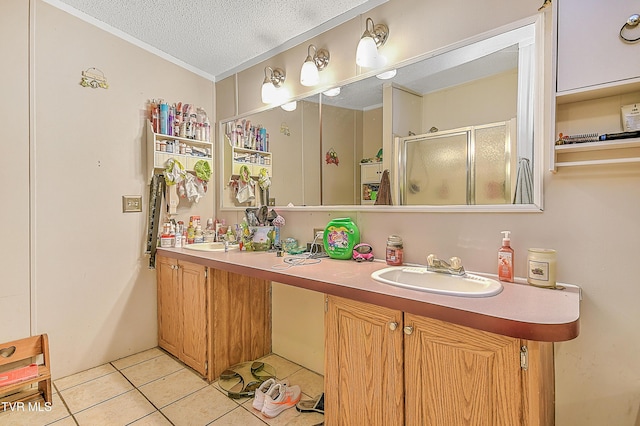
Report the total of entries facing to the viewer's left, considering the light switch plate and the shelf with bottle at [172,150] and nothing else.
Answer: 0

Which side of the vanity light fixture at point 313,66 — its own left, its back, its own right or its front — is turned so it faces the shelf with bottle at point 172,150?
right

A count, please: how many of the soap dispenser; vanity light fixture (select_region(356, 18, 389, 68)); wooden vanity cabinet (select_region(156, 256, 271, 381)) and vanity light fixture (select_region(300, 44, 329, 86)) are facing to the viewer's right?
0

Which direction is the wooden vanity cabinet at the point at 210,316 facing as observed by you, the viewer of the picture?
facing the viewer and to the left of the viewer

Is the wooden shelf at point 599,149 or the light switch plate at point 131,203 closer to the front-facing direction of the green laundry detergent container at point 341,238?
the light switch plate

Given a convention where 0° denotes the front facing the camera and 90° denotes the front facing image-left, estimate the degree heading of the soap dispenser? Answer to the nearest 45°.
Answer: approximately 45°

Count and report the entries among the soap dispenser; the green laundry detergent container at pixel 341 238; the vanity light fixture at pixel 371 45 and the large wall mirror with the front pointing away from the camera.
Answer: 0

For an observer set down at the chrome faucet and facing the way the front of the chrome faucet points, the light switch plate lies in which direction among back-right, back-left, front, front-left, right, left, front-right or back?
front-right

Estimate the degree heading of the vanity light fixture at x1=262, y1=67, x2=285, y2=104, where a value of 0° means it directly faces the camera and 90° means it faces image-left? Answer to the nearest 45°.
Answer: approximately 45°

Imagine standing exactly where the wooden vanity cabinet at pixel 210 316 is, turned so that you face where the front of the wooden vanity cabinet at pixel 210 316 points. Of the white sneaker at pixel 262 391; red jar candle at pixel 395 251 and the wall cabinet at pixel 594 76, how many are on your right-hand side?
0

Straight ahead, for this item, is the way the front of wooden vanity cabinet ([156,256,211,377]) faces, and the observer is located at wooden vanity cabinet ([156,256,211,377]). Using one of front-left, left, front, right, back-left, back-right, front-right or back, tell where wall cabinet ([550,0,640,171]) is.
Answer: left

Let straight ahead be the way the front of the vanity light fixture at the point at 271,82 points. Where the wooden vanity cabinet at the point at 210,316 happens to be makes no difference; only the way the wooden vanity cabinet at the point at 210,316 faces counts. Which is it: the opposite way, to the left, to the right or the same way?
the same way

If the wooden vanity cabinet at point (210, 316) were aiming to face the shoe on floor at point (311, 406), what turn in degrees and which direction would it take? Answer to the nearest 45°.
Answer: approximately 90° to its left

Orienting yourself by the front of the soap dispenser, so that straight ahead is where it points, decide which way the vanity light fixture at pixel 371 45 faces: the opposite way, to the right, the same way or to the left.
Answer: the same way

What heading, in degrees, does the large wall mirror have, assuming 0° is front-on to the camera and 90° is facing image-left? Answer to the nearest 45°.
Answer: approximately 45°
